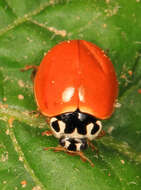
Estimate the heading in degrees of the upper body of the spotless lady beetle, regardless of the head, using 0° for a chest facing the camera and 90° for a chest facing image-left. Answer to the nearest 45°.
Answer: approximately 0°
